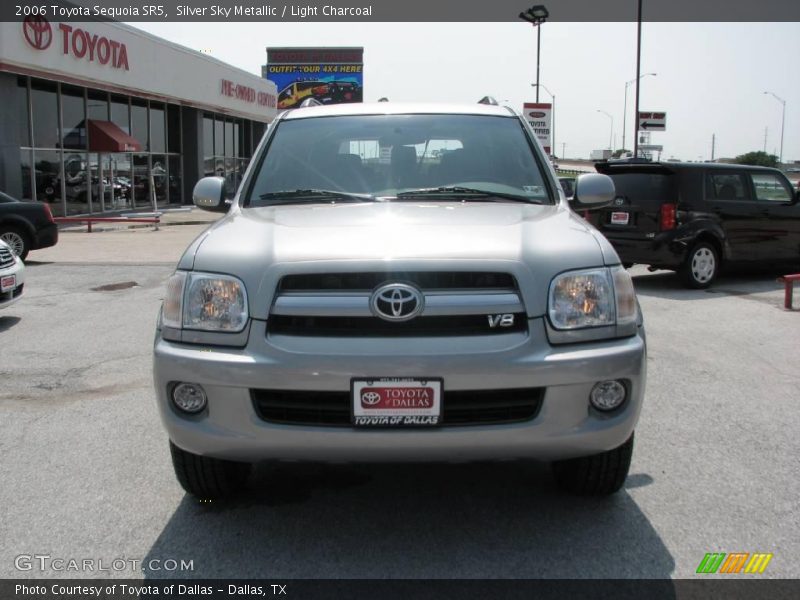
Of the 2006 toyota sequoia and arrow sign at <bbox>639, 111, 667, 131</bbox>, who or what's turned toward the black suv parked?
the arrow sign

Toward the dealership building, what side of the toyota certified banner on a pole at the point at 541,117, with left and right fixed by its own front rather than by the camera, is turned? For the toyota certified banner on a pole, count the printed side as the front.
right

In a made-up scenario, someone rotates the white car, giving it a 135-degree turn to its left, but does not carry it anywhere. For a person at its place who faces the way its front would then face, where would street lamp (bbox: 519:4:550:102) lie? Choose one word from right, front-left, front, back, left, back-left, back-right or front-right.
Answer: front-right

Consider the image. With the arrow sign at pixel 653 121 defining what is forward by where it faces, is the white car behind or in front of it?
in front

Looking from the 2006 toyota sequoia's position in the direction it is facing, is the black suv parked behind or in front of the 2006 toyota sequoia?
behind

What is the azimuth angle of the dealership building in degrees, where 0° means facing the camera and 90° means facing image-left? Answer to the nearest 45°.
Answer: approximately 315°

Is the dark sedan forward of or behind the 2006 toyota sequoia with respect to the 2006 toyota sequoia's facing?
behind

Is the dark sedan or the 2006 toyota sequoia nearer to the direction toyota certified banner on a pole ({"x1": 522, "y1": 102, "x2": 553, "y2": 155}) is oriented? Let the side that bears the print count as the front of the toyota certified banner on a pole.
the 2006 toyota sequoia

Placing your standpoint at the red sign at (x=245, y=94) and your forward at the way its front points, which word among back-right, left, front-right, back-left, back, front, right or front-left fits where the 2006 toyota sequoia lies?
front-right

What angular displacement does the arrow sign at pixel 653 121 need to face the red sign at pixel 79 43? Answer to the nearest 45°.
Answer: approximately 45° to its right

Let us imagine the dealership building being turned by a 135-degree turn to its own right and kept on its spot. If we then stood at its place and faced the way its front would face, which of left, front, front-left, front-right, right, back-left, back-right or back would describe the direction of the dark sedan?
left

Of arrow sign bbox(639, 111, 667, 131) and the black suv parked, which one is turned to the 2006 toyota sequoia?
the arrow sign

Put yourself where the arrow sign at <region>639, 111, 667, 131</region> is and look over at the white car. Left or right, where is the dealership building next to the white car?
right
